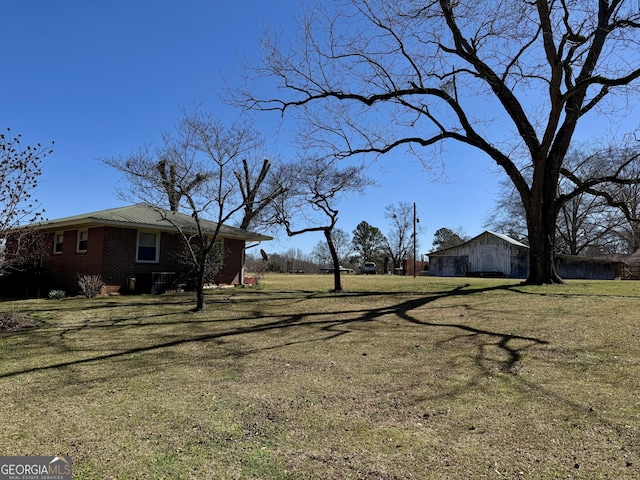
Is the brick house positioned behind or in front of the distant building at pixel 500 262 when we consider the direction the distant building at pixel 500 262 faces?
in front

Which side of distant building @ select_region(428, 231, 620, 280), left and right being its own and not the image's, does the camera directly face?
front

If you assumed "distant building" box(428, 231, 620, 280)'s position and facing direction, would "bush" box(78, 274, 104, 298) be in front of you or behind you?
in front

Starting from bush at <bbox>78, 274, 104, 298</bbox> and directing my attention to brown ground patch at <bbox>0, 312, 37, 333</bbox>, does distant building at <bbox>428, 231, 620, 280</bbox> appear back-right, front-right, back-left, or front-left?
back-left
